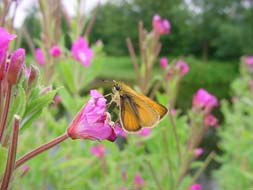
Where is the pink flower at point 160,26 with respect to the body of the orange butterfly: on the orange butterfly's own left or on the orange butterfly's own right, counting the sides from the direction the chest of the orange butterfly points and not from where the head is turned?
on the orange butterfly's own right

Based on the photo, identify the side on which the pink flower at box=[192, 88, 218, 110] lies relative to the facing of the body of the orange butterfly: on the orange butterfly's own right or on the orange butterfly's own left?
on the orange butterfly's own right

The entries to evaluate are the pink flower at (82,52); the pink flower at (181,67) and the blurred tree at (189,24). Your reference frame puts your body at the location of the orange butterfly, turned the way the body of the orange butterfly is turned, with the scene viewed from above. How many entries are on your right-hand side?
3

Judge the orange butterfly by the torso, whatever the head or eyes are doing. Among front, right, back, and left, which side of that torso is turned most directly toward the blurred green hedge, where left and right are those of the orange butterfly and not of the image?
right

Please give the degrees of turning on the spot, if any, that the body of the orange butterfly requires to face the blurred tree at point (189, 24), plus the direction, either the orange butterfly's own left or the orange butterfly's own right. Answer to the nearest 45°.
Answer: approximately 90° to the orange butterfly's own right

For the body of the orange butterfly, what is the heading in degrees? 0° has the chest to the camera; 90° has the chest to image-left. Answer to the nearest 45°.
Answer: approximately 90°

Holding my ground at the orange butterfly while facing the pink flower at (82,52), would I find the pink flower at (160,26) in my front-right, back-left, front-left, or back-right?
front-right
